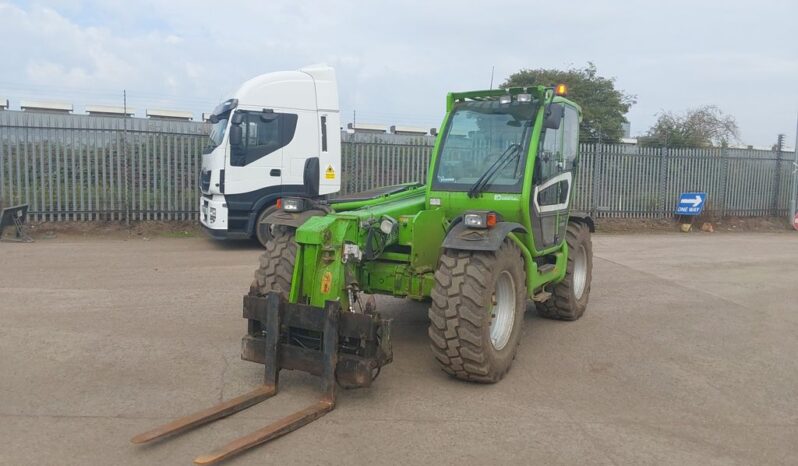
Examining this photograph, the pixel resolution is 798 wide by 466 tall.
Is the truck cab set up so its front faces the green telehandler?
no

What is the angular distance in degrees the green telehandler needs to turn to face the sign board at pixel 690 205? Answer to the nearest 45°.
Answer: approximately 180°

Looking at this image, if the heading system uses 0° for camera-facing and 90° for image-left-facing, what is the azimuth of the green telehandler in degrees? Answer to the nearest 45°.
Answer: approximately 45°

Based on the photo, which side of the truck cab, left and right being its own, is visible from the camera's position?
left

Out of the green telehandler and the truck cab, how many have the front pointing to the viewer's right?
0

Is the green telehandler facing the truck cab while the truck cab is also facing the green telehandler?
no

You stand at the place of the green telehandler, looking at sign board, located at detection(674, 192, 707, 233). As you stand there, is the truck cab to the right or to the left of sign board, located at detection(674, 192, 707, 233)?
left

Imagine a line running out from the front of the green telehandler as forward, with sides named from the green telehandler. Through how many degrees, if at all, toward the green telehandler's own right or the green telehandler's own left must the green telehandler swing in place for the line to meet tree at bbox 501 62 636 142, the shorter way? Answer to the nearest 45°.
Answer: approximately 135° to the green telehandler's own right

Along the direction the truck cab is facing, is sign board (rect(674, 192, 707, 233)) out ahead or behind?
behind

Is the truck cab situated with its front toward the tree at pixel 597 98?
no
